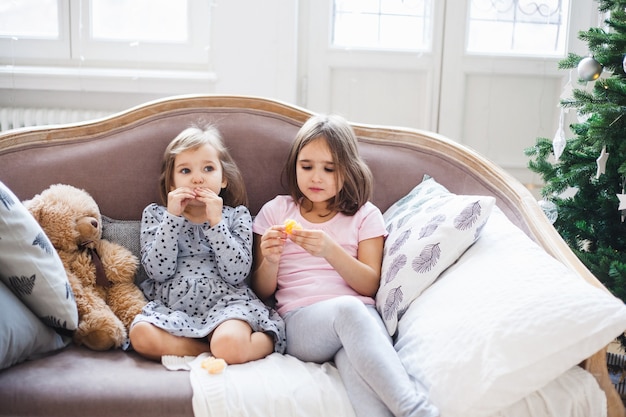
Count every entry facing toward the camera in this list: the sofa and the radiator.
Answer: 2

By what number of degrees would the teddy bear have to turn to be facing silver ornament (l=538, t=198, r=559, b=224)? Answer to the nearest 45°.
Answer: approximately 45° to its left

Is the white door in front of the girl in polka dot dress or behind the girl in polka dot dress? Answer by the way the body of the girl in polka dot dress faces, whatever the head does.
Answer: behind

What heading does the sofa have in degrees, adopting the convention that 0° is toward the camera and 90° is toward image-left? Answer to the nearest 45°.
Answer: approximately 0°

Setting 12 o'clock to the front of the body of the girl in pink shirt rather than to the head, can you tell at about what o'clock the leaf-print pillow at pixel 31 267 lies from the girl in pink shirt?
The leaf-print pillow is roughly at 2 o'clock from the girl in pink shirt.

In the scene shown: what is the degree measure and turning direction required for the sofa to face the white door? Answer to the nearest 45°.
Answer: approximately 180°
